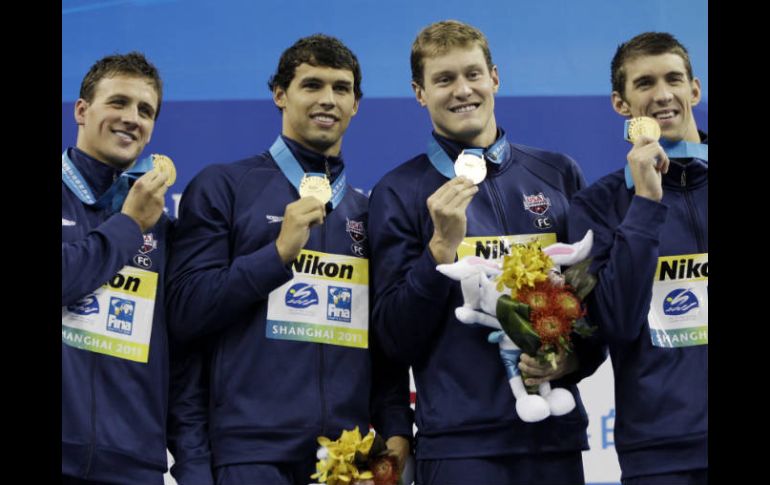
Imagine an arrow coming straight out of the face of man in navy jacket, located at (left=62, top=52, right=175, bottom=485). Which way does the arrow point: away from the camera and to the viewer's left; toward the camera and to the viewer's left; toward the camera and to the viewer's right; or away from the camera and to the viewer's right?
toward the camera and to the viewer's right

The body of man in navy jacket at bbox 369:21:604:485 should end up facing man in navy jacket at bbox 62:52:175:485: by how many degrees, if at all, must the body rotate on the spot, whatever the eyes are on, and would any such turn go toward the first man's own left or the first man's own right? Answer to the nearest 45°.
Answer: approximately 90° to the first man's own right
